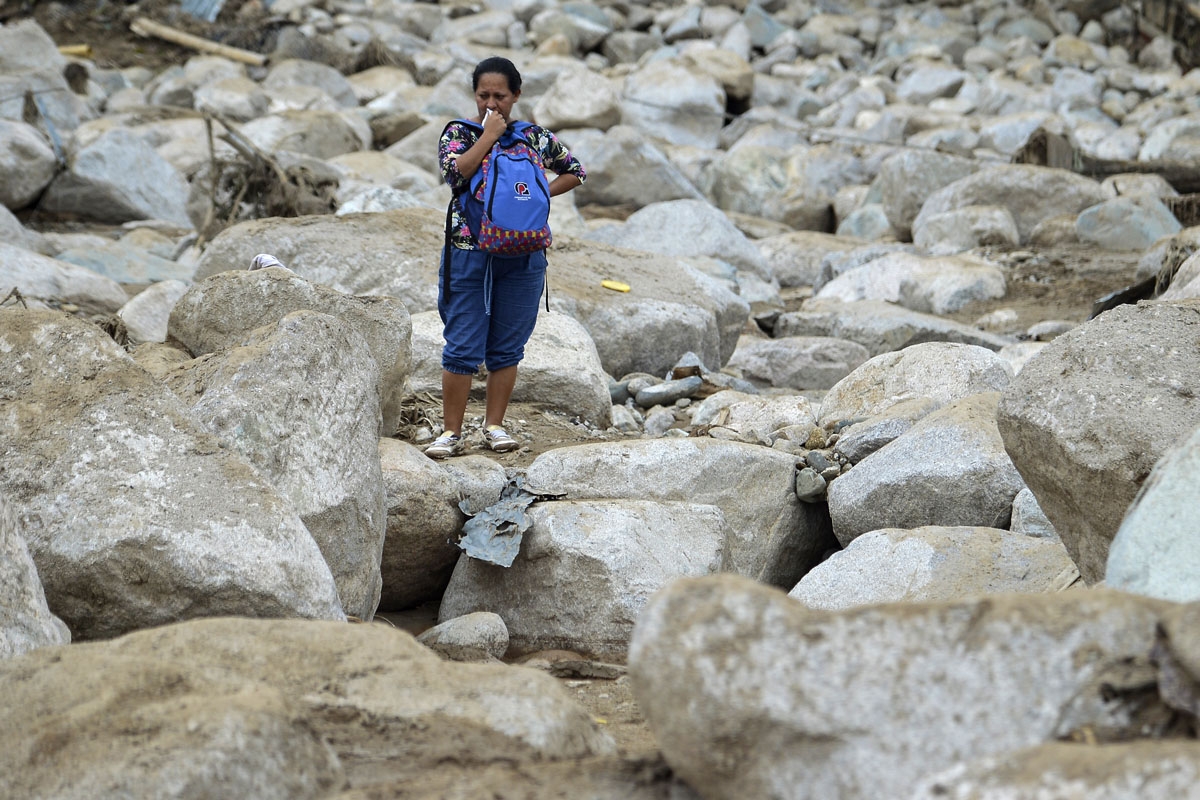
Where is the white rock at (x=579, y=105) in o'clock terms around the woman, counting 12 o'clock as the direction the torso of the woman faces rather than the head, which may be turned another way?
The white rock is roughly at 6 o'clock from the woman.

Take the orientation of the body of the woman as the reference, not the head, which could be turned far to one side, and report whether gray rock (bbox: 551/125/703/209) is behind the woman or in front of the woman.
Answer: behind

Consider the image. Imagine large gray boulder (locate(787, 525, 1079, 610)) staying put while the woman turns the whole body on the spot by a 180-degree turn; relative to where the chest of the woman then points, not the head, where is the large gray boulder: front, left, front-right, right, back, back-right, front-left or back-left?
back-right

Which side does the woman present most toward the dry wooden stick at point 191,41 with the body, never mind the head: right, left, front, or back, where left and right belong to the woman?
back

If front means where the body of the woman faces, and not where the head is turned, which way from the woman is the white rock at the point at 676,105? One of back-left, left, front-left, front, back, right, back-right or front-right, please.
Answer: back

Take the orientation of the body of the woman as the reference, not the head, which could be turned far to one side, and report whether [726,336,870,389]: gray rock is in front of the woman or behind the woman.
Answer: behind

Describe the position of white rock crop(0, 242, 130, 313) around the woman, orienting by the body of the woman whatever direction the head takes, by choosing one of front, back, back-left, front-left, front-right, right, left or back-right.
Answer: back-right

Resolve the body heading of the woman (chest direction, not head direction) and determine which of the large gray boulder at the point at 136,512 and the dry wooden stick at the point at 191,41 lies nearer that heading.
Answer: the large gray boulder

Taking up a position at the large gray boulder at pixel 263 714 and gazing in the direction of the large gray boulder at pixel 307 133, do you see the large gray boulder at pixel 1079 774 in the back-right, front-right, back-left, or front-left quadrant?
back-right

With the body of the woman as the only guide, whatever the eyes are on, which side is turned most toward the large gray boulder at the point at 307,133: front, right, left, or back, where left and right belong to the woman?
back

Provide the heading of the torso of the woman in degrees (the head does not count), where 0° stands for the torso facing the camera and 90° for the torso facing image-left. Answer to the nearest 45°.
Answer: approximately 0°
